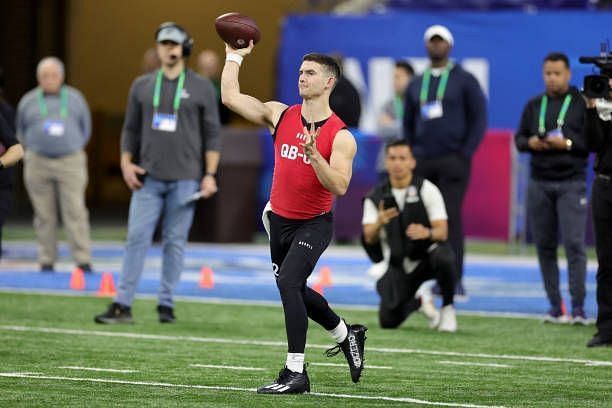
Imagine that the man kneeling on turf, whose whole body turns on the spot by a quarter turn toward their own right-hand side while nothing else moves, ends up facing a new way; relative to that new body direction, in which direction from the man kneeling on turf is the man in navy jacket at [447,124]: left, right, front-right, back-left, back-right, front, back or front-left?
right

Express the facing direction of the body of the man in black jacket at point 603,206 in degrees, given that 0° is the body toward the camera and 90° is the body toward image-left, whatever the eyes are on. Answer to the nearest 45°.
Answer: approximately 45°

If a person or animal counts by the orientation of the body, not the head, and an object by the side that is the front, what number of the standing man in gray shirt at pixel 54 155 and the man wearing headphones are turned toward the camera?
2

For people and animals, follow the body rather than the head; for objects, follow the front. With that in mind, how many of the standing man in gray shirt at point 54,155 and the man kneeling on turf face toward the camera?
2

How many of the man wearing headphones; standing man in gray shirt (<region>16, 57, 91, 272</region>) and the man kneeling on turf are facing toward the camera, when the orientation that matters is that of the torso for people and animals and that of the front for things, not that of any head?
3

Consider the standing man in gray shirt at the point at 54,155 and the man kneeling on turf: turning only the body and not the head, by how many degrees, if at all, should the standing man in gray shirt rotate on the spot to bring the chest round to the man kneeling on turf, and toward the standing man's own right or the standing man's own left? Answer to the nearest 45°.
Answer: approximately 45° to the standing man's own left
